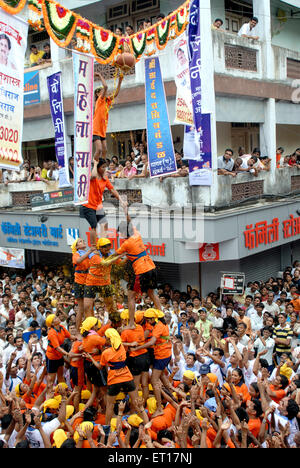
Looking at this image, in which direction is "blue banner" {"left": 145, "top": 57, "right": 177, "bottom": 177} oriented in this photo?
toward the camera

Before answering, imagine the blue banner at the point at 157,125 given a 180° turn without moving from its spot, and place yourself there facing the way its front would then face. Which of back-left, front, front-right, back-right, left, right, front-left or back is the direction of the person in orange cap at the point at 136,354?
back

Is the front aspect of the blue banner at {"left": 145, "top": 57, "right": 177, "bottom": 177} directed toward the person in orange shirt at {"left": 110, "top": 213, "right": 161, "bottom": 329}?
yes

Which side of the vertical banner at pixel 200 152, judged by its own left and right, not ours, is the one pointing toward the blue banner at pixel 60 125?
right

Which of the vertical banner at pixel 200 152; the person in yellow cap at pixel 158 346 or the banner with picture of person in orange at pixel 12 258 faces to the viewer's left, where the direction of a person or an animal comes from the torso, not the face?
the person in yellow cap

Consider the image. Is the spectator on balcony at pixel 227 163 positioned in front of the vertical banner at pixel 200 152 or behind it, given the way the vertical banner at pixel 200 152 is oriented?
behind

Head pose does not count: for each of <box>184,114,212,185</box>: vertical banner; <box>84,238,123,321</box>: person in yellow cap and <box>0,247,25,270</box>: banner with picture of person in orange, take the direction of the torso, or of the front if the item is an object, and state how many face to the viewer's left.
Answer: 0

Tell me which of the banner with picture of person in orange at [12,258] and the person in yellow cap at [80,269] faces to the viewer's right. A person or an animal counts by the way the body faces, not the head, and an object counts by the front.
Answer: the person in yellow cap

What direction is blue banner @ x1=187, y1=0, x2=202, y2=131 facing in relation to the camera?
toward the camera

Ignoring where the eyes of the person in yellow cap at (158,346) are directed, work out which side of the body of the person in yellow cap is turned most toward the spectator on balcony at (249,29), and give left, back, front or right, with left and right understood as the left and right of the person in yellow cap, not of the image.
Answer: right

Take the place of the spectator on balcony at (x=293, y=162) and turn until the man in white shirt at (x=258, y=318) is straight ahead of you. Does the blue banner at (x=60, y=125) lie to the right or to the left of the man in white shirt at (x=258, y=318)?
right
